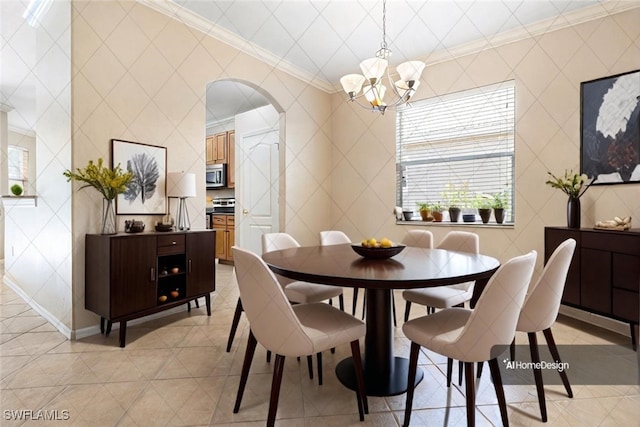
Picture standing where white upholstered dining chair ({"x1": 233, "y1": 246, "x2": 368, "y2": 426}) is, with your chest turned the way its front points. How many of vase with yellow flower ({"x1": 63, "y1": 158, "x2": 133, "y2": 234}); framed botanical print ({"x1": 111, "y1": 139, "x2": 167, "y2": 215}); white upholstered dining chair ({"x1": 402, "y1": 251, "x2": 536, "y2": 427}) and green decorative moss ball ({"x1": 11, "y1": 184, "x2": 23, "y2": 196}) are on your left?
3

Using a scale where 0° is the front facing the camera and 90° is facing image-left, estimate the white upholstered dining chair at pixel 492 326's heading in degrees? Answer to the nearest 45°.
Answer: approximately 135°

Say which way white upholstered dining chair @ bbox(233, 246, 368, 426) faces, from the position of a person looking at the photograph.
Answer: facing away from the viewer and to the right of the viewer

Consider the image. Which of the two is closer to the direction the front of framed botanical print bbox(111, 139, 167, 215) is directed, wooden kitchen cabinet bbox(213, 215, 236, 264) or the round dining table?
the round dining table
